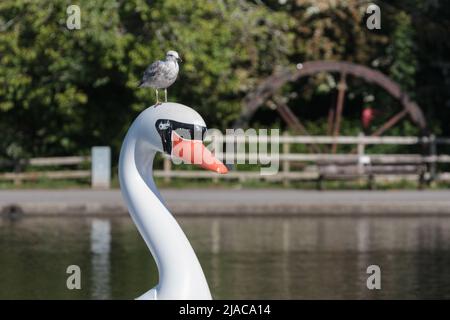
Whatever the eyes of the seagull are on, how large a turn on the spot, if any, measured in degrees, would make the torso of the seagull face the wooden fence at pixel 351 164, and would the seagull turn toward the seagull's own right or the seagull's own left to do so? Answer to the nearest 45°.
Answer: approximately 90° to the seagull's own left

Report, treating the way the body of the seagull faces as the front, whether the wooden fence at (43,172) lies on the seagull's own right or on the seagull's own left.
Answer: on the seagull's own left

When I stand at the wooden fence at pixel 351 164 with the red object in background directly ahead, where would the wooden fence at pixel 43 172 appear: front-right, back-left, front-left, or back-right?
back-left

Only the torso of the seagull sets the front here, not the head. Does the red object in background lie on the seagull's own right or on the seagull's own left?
on the seagull's own left

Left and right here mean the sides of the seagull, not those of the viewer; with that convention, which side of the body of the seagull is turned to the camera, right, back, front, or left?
right
